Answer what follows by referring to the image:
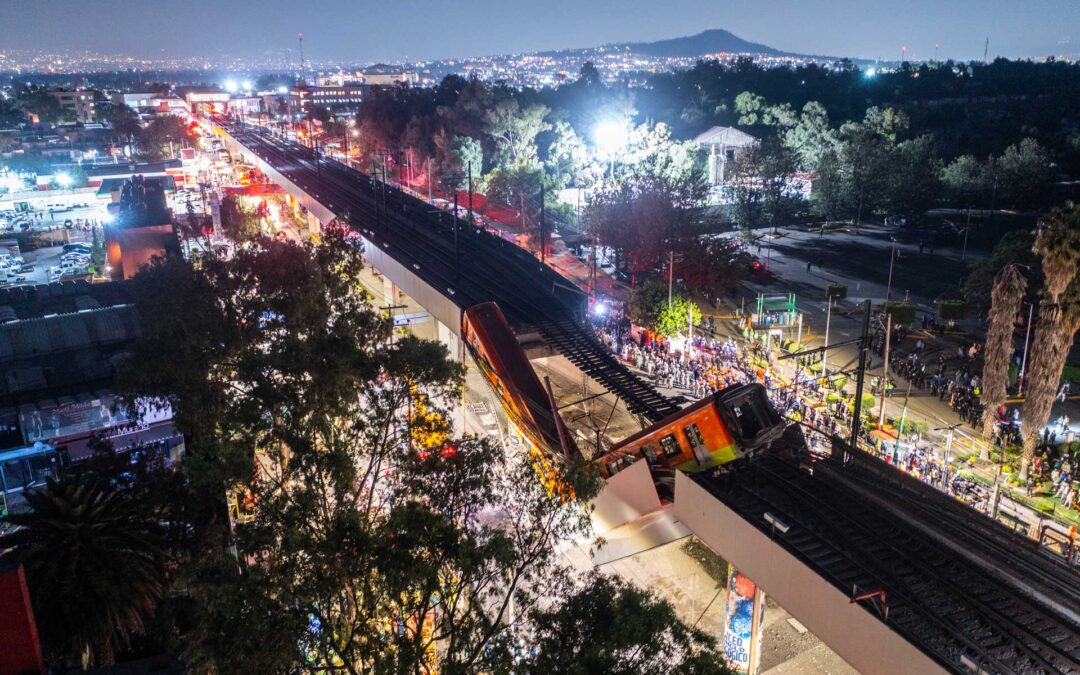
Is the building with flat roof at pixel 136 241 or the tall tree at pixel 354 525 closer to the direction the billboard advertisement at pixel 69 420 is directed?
the tall tree

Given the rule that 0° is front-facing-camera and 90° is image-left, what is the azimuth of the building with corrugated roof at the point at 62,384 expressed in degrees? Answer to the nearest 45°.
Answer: approximately 315°

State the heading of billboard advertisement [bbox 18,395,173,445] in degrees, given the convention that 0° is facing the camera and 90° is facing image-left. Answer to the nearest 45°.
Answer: approximately 315°

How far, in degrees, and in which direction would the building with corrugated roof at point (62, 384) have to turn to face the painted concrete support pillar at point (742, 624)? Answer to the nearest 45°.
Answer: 0° — it already faces it

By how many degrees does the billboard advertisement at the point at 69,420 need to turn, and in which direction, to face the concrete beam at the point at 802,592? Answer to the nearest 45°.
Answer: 0° — it already faces it
